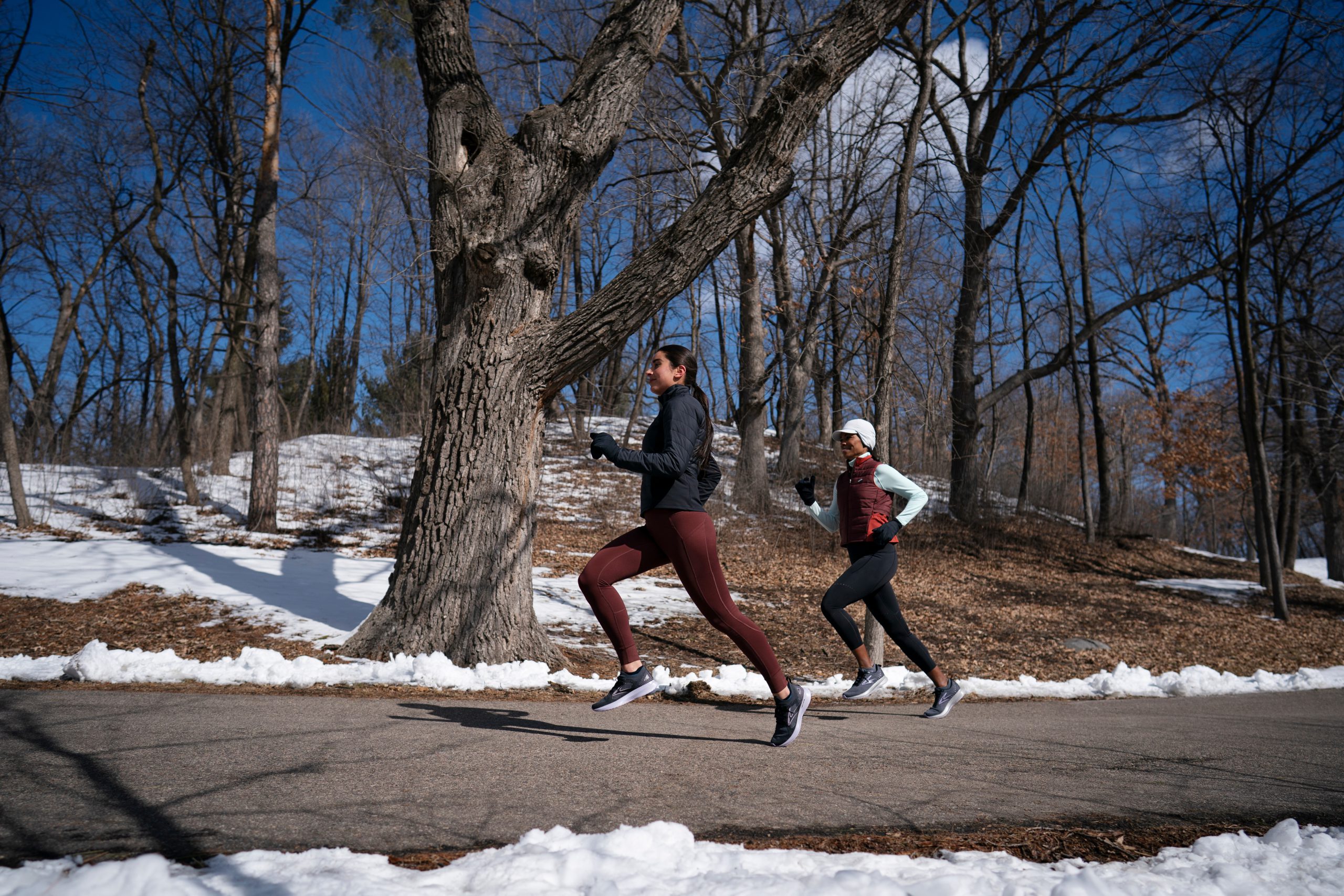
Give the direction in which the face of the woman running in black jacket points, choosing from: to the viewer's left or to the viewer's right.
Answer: to the viewer's left

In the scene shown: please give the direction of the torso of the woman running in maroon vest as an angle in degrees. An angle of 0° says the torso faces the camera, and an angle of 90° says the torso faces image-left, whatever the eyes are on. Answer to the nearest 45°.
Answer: approximately 45°

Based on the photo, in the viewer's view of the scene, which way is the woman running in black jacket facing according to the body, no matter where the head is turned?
to the viewer's left

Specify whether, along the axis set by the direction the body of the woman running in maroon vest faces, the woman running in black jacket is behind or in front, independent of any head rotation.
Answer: in front

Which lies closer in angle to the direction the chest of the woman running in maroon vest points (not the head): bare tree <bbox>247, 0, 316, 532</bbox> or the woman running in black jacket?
the woman running in black jacket

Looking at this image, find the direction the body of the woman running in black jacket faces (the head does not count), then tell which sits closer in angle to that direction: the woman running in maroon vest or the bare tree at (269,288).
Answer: the bare tree

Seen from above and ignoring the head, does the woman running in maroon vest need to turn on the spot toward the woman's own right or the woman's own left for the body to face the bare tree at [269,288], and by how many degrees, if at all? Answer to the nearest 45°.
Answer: approximately 90° to the woman's own right
